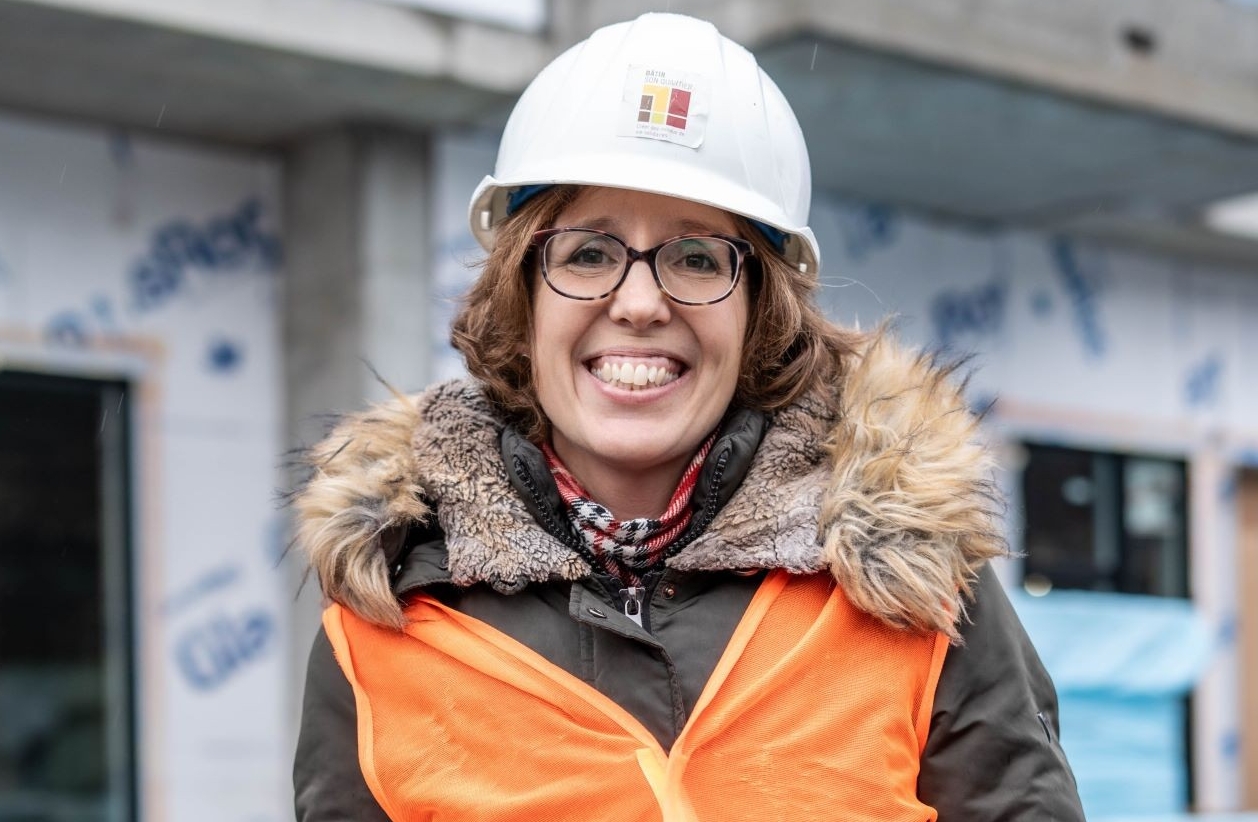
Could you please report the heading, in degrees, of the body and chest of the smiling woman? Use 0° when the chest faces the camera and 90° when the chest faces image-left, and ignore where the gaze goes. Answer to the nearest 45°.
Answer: approximately 0°

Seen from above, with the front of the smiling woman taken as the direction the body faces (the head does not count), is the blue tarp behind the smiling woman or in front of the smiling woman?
behind

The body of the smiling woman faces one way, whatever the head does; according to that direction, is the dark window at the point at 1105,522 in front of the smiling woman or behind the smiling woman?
behind
